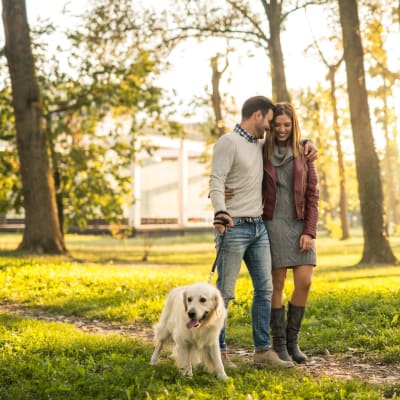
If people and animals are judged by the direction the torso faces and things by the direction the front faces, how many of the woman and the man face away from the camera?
0

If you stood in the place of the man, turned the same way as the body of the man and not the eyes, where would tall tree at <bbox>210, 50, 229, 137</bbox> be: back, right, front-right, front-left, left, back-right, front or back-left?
back-left

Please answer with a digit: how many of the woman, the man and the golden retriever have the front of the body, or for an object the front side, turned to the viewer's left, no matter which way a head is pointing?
0

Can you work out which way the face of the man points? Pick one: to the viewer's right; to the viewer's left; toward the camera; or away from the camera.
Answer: to the viewer's right

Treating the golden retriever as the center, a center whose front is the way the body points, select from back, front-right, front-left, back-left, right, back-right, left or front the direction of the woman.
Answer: left

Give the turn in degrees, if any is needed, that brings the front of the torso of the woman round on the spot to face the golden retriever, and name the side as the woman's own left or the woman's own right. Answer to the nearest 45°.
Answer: approximately 45° to the woman's own right

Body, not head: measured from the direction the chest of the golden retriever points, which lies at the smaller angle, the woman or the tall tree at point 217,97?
the woman

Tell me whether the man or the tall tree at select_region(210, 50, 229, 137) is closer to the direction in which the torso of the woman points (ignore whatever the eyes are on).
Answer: the man

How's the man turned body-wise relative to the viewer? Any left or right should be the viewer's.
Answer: facing the viewer and to the right of the viewer

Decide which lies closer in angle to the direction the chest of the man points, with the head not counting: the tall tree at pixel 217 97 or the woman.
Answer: the woman

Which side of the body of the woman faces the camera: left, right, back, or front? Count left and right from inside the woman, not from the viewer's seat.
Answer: front

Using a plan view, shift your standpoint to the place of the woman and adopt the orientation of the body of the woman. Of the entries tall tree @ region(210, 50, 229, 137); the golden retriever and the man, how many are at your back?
1
